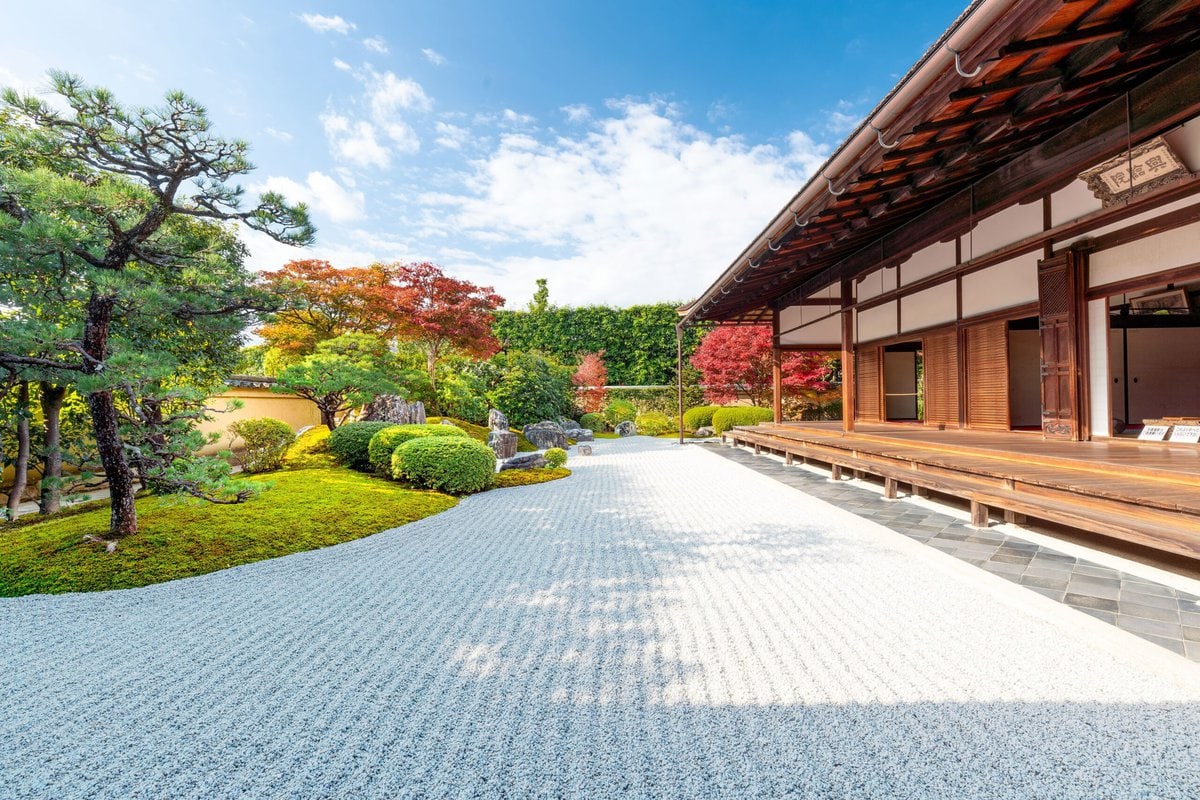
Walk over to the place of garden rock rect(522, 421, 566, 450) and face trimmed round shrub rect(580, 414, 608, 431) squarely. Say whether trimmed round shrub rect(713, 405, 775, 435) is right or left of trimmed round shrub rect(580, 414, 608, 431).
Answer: right

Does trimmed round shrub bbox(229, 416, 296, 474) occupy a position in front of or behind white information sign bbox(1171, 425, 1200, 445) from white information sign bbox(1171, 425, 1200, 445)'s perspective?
in front

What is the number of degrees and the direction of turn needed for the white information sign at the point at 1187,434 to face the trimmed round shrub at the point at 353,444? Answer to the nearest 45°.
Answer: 0° — it already faces it

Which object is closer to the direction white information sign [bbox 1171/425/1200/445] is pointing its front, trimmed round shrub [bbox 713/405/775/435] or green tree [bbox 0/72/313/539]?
the green tree

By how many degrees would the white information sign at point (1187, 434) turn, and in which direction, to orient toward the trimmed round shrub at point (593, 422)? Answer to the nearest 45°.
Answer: approximately 45° to its right

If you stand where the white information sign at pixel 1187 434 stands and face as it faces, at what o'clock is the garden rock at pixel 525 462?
The garden rock is roughly at 1 o'clock from the white information sign.

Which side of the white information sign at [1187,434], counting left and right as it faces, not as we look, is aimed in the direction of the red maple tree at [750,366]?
right

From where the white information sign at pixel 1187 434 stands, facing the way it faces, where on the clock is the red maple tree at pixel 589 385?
The red maple tree is roughly at 2 o'clock from the white information sign.

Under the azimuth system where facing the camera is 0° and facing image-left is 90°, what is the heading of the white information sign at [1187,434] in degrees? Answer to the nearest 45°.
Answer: approximately 45°

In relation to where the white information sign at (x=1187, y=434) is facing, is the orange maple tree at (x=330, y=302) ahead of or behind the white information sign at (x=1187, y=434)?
ahead
